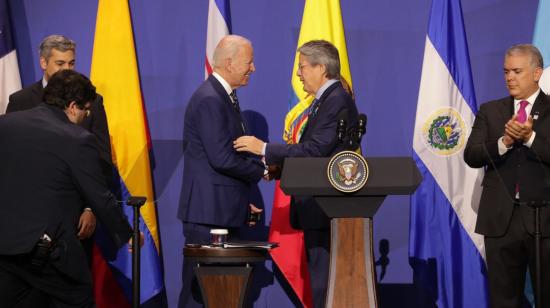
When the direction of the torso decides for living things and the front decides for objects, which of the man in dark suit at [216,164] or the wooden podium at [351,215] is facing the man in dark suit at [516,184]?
the man in dark suit at [216,164]

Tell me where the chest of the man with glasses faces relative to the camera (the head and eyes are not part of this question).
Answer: to the viewer's left

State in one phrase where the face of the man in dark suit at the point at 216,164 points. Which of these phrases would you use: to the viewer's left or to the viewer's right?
to the viewer's right

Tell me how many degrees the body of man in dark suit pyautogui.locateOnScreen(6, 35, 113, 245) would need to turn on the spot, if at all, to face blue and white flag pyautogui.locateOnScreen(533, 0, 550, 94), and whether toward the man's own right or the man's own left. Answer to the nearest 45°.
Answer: approximately 45° to the man's own left

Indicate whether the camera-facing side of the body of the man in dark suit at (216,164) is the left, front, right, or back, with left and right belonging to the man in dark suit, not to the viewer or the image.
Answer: right

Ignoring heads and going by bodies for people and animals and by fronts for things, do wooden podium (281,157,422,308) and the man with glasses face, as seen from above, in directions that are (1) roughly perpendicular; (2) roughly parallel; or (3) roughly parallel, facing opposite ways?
roughly perpendicular

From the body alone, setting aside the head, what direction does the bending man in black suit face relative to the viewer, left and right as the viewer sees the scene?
facing away from the viewer and to the right of the viewer

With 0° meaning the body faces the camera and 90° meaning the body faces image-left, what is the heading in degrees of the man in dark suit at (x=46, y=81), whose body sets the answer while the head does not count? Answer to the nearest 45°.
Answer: approximately 315°
